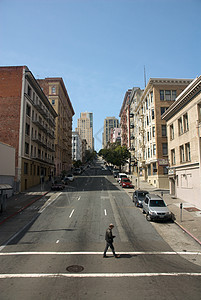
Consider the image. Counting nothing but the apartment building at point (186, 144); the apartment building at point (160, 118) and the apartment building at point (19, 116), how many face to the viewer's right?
1

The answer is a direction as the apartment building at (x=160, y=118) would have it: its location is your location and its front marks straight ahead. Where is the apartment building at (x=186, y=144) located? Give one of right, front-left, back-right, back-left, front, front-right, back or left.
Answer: left

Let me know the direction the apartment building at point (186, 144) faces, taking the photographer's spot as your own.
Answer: facing the viewer and to the left of the viewer

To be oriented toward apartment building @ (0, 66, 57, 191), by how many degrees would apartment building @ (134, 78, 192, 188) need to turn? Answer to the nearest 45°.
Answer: approximately 45° to its left

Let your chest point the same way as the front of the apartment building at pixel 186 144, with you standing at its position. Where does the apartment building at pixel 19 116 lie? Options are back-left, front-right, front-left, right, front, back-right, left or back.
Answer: front-right

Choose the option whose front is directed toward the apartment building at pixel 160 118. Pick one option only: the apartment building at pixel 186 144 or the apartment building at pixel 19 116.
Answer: the apartment building at pixel 19 116

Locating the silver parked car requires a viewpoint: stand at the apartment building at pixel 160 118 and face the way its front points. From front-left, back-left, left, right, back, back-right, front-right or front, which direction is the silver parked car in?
left

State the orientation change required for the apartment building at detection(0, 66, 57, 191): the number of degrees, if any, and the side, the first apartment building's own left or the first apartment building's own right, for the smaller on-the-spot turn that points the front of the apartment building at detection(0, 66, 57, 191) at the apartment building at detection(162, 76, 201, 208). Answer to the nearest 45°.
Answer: approximately 45° to the first apartment building's own right

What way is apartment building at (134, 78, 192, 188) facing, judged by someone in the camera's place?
facing to the left of the viewer

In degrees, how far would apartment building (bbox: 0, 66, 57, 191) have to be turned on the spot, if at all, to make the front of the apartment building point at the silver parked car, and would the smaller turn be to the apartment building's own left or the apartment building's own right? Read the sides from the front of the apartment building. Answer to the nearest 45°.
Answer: approximately 45° to the apartment building's own right

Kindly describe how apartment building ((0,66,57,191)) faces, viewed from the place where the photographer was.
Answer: facing to the right of the viewer

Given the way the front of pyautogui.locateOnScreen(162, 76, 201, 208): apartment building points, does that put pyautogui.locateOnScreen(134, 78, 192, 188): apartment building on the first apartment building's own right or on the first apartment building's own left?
on the first apartment building's own right
